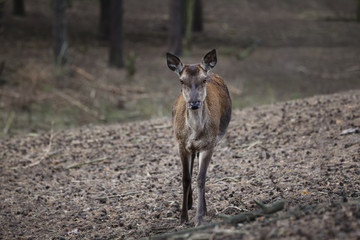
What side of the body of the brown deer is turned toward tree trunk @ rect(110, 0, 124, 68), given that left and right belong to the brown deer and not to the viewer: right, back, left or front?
back

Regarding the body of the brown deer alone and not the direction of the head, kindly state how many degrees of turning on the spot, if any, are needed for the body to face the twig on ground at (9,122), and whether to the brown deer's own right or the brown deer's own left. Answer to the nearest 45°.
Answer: approximately 135° to the brown deer's own right

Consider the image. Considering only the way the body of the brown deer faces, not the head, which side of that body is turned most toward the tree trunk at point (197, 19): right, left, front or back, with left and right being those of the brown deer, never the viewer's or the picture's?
back

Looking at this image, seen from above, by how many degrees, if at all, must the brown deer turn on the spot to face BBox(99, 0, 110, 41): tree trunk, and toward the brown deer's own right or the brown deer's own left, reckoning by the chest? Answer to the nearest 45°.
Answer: approximately 180°

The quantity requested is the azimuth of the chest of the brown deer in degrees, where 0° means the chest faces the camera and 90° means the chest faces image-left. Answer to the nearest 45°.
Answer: approximately 0°

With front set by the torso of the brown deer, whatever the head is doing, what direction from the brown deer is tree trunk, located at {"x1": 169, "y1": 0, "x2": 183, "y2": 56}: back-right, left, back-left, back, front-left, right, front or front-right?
back

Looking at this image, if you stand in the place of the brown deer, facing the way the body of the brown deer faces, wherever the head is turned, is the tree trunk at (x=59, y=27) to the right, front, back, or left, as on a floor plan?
back

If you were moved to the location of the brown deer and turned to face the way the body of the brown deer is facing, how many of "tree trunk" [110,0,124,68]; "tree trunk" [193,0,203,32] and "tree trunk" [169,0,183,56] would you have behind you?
3
